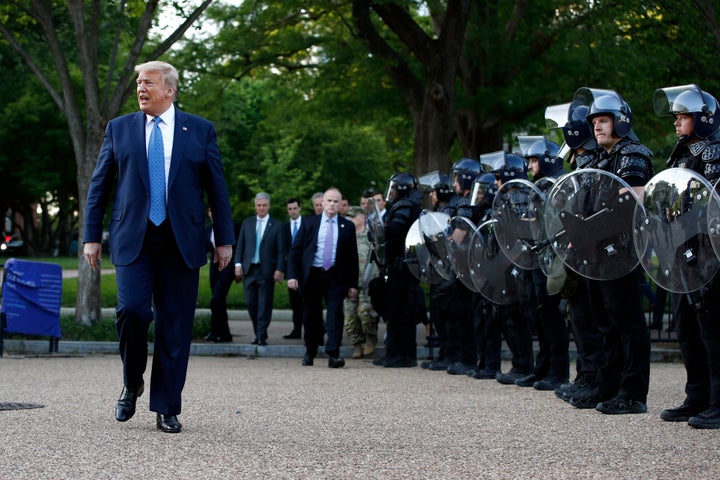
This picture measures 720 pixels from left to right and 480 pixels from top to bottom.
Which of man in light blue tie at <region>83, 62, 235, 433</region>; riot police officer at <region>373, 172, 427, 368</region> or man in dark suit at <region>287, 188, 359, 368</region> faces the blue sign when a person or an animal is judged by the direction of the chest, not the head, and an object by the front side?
the riot police officer

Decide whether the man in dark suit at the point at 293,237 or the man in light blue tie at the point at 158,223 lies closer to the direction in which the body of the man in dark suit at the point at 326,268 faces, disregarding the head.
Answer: the man in light blue tie

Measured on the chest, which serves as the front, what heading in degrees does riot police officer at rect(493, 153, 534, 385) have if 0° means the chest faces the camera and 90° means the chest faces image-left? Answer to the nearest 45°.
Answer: approximately 90°

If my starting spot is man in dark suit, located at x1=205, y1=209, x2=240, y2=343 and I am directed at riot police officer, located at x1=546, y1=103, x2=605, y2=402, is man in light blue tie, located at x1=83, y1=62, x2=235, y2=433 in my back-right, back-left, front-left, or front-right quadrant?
front-right

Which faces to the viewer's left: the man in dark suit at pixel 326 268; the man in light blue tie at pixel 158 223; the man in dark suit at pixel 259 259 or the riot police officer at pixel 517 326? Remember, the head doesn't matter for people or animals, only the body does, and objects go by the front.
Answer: the riot police officer

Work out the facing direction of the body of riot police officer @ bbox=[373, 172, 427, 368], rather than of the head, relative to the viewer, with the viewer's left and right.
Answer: facing to the left of the viewer

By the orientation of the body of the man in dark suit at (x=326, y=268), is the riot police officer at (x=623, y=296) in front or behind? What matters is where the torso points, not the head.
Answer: in front

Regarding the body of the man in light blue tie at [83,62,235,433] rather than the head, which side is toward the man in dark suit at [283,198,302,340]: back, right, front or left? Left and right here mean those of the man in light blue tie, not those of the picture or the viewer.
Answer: back

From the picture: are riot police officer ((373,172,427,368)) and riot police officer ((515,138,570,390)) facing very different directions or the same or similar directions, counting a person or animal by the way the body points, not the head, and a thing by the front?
same or similar directions

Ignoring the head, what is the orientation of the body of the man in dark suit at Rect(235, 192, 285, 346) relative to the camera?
toward the camera

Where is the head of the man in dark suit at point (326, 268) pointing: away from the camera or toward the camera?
toward the camera

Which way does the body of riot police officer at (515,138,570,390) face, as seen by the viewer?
to the viewer's left

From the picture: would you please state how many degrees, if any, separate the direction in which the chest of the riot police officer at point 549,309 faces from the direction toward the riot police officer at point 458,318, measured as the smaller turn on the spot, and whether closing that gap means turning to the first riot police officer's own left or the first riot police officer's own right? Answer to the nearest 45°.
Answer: approximately 45° to the first riot police officer's own right

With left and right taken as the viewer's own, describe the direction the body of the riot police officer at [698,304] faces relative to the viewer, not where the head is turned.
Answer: facing to the left of the viewer

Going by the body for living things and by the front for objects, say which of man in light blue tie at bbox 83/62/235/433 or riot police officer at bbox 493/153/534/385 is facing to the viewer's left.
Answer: the riot police officer

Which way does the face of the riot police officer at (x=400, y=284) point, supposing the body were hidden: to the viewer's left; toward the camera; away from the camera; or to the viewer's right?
to the viewer's left

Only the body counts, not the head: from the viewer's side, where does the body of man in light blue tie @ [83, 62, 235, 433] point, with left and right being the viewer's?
facing the viewer

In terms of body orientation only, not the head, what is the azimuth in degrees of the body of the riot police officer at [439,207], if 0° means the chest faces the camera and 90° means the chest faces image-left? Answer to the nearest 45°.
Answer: approximately 90°

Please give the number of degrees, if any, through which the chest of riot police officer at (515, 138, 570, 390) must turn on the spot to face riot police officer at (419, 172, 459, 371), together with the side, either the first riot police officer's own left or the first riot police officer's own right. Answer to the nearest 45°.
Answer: approximately 45° to the first riot police officer's own right

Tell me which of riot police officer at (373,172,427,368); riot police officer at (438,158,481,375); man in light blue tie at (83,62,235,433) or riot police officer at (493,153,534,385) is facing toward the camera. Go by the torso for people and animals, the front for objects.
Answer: the man in light blue tie

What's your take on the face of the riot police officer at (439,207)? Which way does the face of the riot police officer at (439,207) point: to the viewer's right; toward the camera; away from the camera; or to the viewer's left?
to the viewer's left

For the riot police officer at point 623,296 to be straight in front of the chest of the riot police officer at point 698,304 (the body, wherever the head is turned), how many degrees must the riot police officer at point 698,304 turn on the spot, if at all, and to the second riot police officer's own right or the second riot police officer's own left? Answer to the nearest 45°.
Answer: approximately 45° to the second riot police officer's own right

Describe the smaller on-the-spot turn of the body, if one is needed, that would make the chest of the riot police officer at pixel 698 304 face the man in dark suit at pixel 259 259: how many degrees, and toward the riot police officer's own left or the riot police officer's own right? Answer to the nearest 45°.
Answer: approximately 45° to the riot police officer's own right

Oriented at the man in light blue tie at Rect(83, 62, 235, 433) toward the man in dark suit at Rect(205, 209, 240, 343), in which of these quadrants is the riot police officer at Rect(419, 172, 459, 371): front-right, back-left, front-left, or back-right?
front-right
